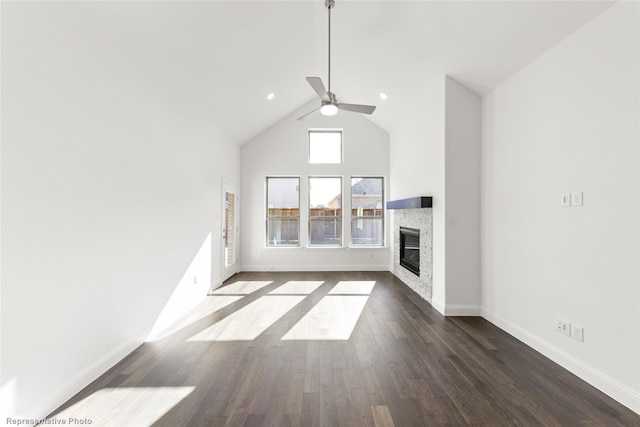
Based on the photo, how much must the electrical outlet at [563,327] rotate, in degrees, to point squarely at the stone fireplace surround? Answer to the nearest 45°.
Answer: approximately 90° to its right

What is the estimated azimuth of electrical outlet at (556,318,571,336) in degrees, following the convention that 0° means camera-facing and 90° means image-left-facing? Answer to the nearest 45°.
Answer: approximately 45°

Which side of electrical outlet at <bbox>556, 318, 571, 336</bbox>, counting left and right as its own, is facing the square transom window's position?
right

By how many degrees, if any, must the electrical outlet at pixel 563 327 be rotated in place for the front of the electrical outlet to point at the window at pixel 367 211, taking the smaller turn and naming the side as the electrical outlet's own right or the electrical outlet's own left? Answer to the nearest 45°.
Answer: approximately 90° to the electrical outlet's own right
